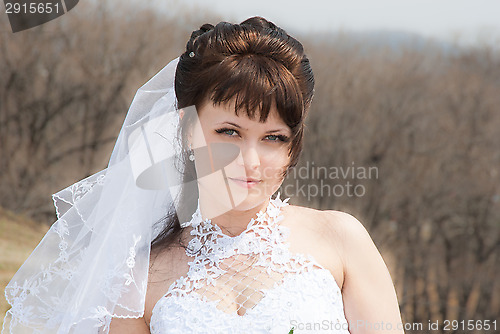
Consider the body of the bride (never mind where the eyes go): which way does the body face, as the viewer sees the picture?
toward the camera
